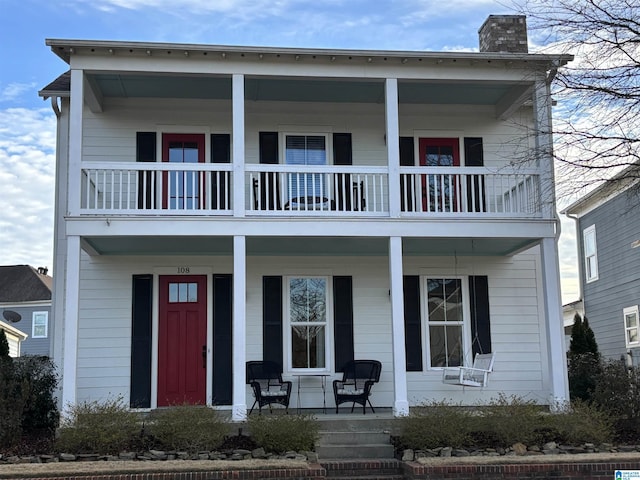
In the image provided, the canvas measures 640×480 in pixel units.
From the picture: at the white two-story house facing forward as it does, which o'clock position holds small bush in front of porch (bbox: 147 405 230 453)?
The small bush in front of porch is roughly at 1 o'clock from the white two-story house.

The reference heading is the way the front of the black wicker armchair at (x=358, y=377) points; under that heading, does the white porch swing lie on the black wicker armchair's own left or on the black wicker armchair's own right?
on the black wicker armchair's own left

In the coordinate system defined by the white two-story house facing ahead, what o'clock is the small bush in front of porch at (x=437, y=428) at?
The small bush in front of porch is roughly at 11 o'clock from the white two-story house.

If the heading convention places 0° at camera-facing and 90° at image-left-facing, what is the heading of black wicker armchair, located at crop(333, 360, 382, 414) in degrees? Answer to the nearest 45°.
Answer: approximately 45°

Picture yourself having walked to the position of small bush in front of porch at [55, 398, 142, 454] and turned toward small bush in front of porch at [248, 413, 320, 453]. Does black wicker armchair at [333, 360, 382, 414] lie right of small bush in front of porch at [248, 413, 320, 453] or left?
left

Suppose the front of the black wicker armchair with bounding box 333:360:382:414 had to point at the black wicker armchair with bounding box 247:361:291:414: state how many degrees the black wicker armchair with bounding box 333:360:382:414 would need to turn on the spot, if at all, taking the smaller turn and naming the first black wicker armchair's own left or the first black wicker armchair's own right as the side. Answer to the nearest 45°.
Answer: approximately 45° to the first black wicker armchair's own right

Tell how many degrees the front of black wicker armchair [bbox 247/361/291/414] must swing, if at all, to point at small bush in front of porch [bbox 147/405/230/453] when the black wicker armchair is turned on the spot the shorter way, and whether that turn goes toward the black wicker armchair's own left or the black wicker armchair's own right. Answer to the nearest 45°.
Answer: approximately 45° to the black wicker armchair's own right

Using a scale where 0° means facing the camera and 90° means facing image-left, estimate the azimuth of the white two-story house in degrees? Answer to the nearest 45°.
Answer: approximately 0°

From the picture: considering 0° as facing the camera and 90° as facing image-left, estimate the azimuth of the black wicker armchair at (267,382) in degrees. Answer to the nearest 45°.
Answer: approximately 315°

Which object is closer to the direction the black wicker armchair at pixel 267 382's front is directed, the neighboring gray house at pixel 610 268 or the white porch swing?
the white porch swing
